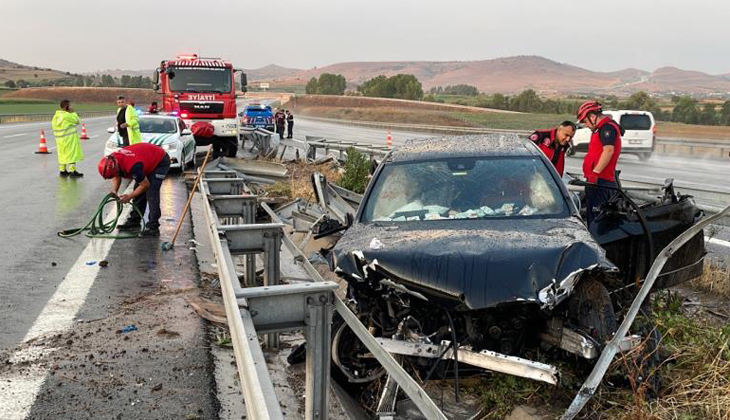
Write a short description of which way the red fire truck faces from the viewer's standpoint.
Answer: facing the viewer

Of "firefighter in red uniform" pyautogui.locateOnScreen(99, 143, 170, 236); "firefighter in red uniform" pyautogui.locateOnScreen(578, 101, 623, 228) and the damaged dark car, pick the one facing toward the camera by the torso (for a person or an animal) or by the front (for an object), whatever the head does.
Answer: the damaged dark car

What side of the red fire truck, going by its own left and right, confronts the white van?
left

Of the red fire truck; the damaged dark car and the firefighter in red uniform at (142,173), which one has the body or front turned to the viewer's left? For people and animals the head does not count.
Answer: the firefighter in red uniform

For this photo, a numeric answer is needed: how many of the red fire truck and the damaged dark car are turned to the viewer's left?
0

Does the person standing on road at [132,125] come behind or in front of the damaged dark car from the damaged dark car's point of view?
behind

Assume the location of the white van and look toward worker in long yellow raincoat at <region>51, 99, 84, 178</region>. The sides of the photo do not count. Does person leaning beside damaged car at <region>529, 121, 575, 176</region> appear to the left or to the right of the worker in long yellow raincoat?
left

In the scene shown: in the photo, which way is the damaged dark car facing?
toward the camera

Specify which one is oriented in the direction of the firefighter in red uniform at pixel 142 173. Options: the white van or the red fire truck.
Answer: the red fire truck

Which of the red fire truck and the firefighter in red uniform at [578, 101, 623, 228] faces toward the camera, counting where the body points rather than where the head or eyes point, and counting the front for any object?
the red fire truck

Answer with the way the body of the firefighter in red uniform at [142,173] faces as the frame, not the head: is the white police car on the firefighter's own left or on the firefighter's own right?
on the firefighter's own right

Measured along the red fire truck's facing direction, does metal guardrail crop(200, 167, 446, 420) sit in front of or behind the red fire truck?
in front

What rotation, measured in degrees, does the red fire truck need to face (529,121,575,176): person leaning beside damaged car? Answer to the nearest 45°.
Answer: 0° — it already faces them

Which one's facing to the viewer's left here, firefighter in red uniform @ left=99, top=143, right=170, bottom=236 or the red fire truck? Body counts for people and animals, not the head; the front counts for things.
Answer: the firefighter in red uniform

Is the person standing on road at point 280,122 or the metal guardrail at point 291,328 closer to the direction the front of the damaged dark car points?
the metal guardrail

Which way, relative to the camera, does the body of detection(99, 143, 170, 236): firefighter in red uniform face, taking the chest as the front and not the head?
to the viewer's left

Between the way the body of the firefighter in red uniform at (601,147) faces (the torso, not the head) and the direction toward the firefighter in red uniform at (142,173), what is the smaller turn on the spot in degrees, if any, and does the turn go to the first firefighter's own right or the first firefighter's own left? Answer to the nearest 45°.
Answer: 0° — they already face them
